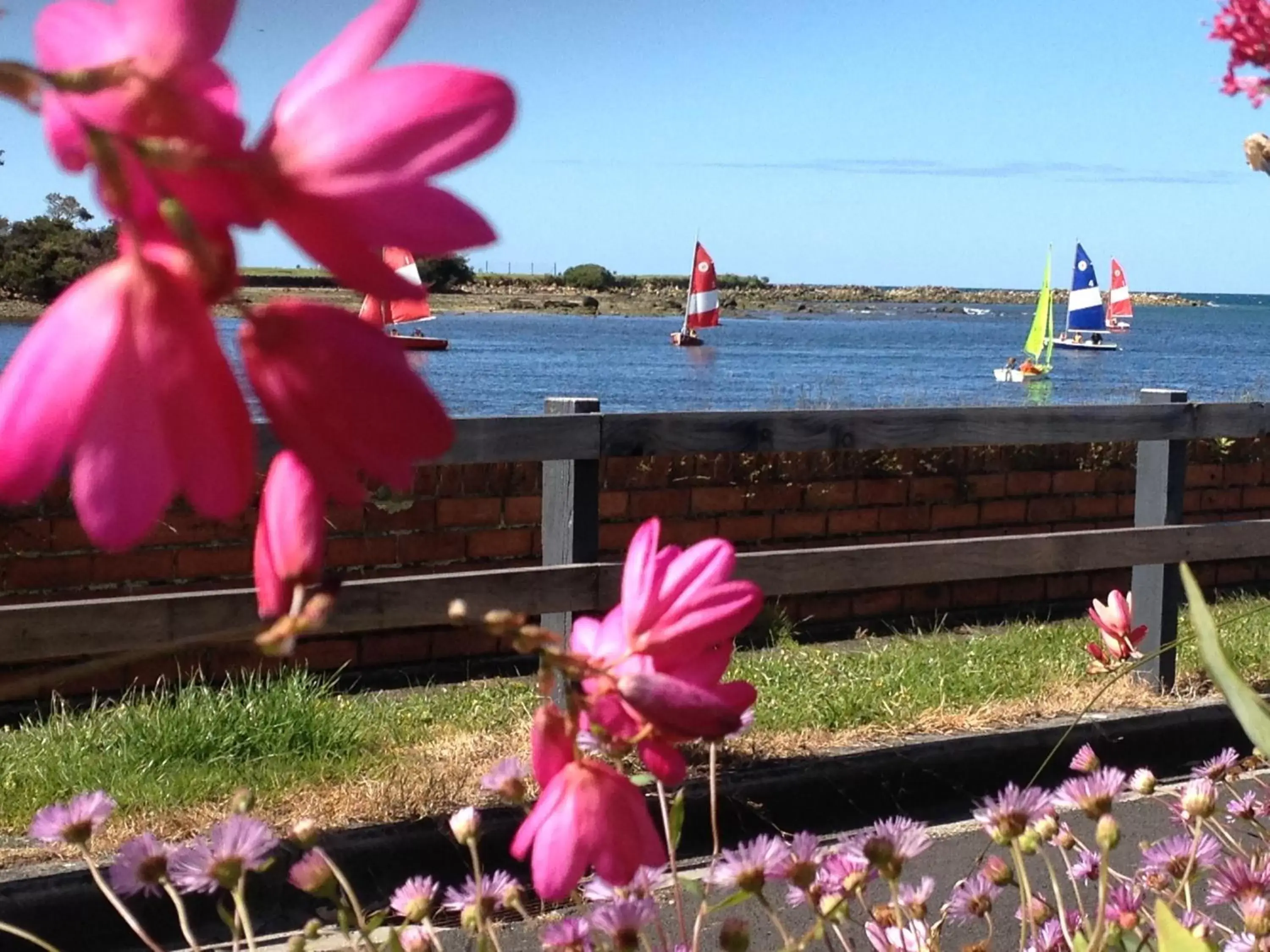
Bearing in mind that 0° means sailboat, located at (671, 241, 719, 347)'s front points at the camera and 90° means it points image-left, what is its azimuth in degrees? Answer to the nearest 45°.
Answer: approximately 45°

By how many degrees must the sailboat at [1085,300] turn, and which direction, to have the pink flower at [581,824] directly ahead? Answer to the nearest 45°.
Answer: approximately 90° to its left

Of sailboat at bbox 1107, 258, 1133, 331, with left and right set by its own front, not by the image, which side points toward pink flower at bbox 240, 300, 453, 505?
left

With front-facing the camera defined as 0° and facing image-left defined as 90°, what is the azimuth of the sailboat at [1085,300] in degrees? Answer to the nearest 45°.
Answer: approximately 90°

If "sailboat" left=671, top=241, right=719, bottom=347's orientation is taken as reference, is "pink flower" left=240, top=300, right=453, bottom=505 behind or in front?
in front

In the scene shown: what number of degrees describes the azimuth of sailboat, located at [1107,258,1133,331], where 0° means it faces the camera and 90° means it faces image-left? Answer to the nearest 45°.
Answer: approximately 90°

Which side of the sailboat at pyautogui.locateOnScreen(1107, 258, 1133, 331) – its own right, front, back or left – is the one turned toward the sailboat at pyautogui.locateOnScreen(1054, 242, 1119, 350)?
left
